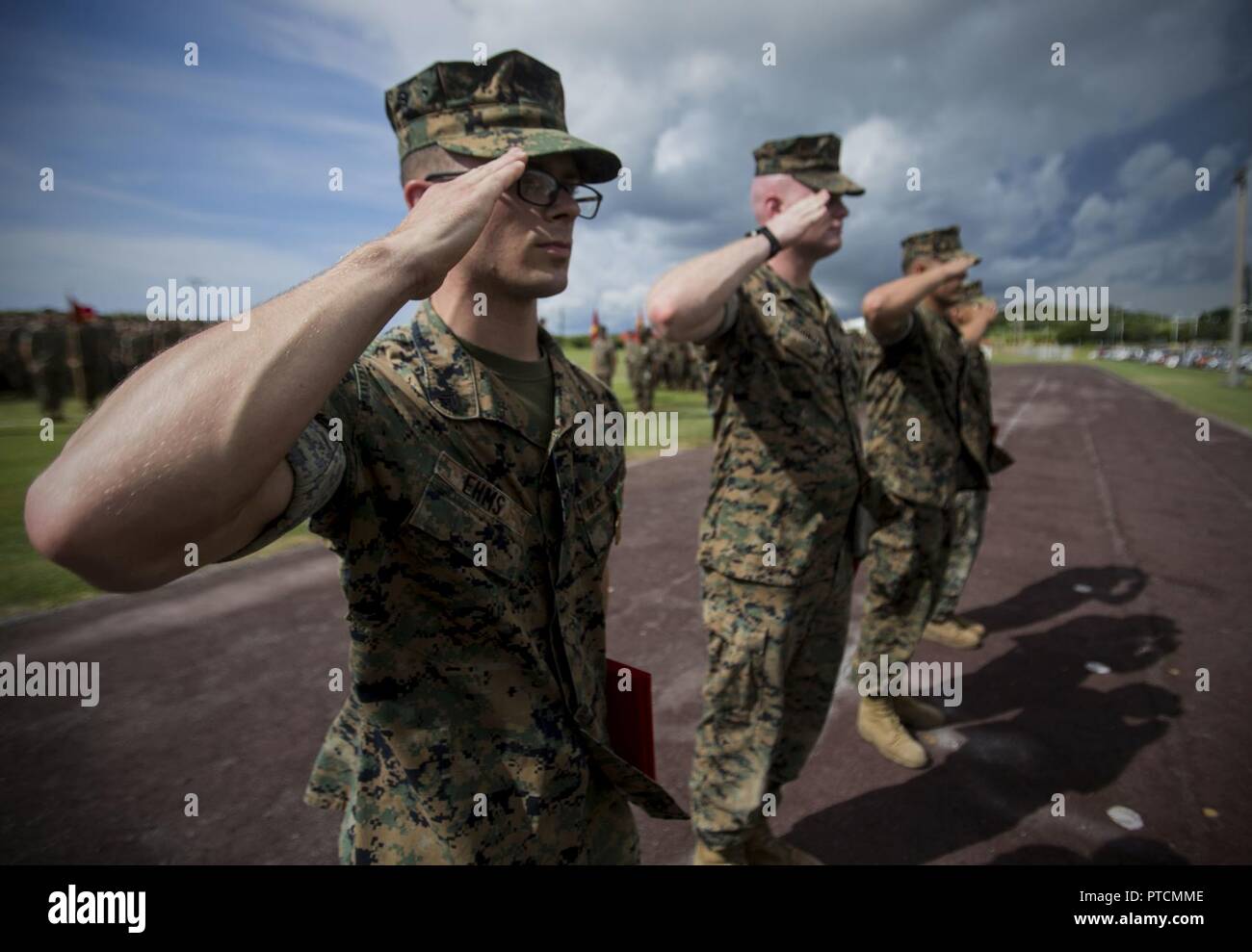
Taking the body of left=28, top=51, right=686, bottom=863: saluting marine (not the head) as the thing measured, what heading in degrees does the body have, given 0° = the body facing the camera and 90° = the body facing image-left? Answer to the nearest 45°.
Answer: approximately 315°

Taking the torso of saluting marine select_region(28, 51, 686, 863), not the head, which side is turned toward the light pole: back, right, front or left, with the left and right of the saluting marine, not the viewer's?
left

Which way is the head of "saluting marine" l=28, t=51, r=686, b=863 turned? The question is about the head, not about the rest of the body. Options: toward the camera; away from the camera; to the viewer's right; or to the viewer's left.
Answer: to the viewer's right
